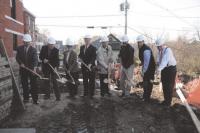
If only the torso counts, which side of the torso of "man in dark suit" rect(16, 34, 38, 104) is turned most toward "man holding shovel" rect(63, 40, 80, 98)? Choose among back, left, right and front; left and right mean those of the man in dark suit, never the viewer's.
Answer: left

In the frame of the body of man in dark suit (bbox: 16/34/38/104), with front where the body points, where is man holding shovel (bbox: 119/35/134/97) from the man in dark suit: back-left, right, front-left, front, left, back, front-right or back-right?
left

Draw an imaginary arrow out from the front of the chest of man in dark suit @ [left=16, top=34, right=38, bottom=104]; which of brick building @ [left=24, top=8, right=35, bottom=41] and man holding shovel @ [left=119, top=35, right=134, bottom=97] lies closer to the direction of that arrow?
the man holding shovel

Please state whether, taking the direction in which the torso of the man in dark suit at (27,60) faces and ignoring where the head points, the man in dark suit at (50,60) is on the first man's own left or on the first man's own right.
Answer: on the first man's own left

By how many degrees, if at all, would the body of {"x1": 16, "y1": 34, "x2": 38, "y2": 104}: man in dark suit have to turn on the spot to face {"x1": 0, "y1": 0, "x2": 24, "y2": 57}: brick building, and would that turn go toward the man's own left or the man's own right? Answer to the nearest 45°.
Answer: approximately 180°

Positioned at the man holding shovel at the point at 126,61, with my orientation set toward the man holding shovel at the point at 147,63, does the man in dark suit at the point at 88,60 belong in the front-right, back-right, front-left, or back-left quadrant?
back-right

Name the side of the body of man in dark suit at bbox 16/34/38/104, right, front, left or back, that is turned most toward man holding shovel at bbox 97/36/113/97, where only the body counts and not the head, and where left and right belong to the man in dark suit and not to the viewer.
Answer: left

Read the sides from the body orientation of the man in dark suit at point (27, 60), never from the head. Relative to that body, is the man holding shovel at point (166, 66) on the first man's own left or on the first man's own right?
on the first man's own left

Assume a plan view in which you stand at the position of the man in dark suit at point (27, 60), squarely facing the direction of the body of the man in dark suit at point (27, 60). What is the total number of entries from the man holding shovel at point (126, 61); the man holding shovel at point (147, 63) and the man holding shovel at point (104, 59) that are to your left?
3

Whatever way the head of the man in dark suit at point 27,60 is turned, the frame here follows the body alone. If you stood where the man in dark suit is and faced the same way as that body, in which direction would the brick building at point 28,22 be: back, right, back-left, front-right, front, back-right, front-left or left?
back

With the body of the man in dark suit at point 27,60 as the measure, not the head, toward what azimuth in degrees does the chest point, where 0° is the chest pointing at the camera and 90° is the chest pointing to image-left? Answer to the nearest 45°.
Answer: approximately 0°
